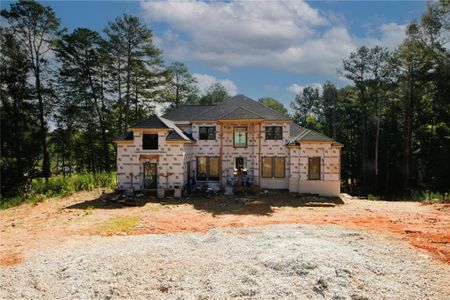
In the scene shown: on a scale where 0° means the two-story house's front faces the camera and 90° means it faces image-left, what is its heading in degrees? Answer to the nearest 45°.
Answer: approximately 0°

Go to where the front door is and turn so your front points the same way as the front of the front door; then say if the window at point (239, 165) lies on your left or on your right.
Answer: on your left

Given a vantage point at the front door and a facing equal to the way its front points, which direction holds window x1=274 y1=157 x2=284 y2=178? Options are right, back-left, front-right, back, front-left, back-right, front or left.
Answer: left

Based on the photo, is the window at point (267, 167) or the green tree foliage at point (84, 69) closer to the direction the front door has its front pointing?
the window

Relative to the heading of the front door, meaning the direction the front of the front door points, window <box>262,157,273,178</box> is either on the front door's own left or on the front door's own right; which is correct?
on the front door's own left

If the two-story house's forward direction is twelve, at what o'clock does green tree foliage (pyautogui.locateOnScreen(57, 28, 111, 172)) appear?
The green tree foliage is roughly at 4 o'clock from the two-story house.

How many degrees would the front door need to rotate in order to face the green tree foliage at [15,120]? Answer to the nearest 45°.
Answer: approximately 135° to its right
